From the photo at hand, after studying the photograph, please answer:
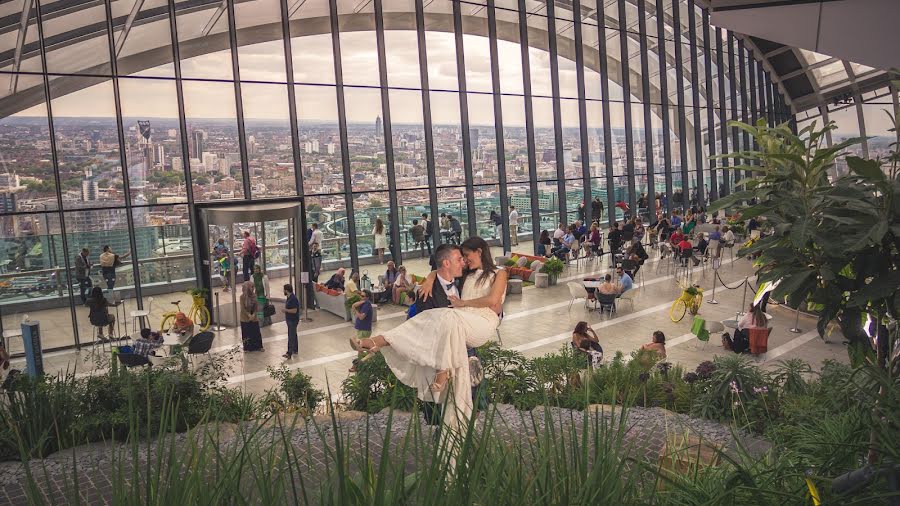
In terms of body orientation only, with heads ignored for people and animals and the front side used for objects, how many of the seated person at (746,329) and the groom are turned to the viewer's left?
1

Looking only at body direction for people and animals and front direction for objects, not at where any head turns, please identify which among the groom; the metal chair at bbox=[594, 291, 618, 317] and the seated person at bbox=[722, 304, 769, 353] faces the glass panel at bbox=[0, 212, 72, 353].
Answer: the seated person

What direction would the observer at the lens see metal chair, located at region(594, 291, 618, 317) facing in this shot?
facing away from the viewer and to the right of the viewer

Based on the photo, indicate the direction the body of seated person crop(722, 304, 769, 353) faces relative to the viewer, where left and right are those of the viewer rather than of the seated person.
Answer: facing to the left of the viewer

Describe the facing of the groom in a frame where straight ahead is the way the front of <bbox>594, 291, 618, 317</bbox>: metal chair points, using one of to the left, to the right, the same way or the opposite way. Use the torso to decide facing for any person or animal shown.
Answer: the opposite way

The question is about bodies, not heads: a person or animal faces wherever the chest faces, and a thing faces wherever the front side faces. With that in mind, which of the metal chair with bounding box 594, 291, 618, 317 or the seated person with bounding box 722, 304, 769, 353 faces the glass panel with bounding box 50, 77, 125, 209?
the seated person

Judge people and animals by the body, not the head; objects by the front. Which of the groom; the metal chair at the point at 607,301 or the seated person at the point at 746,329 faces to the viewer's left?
the seated person
